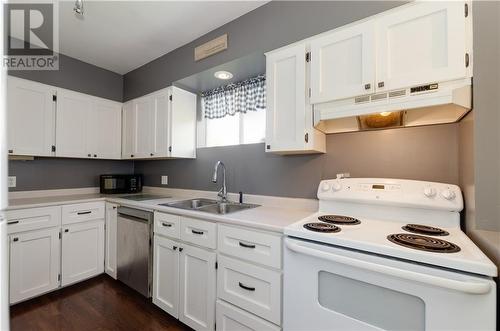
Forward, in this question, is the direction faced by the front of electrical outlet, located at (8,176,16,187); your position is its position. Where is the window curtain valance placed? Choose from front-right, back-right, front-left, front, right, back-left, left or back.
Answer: front-left

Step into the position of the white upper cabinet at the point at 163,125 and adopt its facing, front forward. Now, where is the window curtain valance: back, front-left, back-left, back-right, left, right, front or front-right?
left

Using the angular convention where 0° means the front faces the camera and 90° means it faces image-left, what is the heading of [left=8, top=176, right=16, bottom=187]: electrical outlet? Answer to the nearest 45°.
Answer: approximately 0°

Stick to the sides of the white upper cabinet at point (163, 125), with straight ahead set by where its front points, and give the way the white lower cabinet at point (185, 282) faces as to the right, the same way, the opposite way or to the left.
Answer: the same way

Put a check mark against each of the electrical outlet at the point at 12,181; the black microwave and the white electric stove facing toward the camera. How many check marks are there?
3

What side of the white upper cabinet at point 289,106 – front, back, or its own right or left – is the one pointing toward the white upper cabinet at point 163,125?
right

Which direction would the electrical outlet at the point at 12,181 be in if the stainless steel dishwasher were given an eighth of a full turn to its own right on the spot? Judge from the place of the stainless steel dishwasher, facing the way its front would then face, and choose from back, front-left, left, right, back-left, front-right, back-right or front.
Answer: front-right

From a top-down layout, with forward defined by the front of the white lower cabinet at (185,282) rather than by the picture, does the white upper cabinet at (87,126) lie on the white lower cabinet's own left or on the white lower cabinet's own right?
on the white lower cabinet's own right

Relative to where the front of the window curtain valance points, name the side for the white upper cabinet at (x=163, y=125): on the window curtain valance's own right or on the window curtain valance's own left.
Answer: on the window curtain valance's own right

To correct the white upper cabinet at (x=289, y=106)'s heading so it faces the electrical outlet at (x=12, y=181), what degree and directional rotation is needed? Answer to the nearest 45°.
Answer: approximately 45° to its right

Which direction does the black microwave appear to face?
toward the camera

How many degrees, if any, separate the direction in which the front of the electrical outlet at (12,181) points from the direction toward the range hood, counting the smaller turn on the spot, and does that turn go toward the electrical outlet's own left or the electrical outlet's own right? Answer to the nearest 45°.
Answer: approximately 45° to the electrical outlet's own left

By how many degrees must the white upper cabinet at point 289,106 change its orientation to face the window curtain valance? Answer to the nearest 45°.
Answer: approximately 90° to its right

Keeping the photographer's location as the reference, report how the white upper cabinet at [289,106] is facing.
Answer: facing the viewer and to the left of the viewer

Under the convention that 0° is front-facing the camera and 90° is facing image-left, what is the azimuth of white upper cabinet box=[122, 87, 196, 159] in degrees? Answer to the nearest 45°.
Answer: approximately 45°
